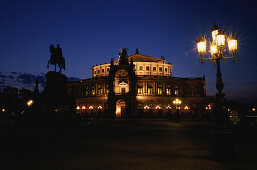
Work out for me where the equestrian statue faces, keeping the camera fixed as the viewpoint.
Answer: facing the viewer and to the left of the viewer

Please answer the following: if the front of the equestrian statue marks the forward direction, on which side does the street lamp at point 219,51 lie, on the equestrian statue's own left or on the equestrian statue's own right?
on the equestrian statue's own left
